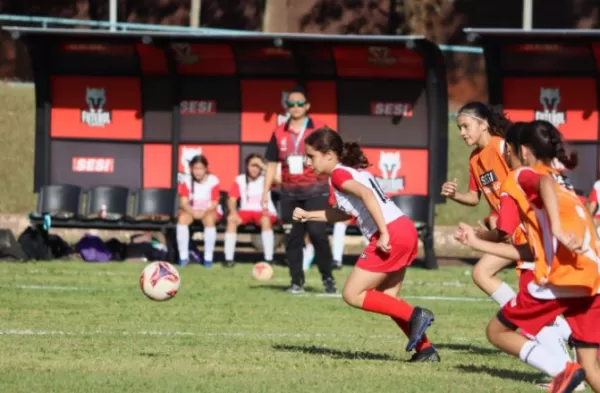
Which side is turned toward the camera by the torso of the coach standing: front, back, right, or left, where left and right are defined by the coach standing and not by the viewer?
front

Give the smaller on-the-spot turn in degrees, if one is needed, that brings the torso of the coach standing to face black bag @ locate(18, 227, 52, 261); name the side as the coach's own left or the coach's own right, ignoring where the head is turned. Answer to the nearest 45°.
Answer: approximately 135° to the coach's own right

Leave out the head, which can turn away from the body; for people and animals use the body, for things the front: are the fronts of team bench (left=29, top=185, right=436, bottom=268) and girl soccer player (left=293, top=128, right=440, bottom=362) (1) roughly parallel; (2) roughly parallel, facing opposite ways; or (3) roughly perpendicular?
roughly perpendicular

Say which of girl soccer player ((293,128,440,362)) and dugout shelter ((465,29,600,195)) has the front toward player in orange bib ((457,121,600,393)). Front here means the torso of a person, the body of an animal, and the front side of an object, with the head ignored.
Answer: the dugout shelter

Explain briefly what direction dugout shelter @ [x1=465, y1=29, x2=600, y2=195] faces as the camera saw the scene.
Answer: facing the viewer

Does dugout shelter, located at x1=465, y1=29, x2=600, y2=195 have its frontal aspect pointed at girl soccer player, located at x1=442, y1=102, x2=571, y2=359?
yes

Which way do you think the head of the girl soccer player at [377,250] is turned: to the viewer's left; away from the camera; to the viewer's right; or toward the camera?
to the viewer's left

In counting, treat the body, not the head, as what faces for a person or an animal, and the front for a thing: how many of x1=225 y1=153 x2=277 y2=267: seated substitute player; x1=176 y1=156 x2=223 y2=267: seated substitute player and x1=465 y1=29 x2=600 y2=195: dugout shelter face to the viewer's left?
0

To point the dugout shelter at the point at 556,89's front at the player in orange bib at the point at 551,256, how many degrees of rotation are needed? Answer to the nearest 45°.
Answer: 0° — it already faces them

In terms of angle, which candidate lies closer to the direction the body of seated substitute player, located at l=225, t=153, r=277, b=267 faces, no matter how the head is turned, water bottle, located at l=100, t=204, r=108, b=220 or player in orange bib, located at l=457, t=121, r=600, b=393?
the player in orange bib

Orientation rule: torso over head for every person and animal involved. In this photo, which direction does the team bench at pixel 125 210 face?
toward the camera

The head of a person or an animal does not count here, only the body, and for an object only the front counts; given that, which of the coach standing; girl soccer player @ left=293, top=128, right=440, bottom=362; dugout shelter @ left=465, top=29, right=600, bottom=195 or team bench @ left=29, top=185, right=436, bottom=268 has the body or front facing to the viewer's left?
the girl soccer player

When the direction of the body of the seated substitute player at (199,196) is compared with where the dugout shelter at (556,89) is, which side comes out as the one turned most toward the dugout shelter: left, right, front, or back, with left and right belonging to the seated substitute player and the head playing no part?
left

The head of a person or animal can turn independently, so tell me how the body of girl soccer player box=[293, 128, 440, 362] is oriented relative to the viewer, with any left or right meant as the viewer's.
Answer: facing to the left of the viewer

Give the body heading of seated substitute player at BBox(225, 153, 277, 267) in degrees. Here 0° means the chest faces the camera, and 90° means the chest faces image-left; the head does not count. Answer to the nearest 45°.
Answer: approximately 0°
